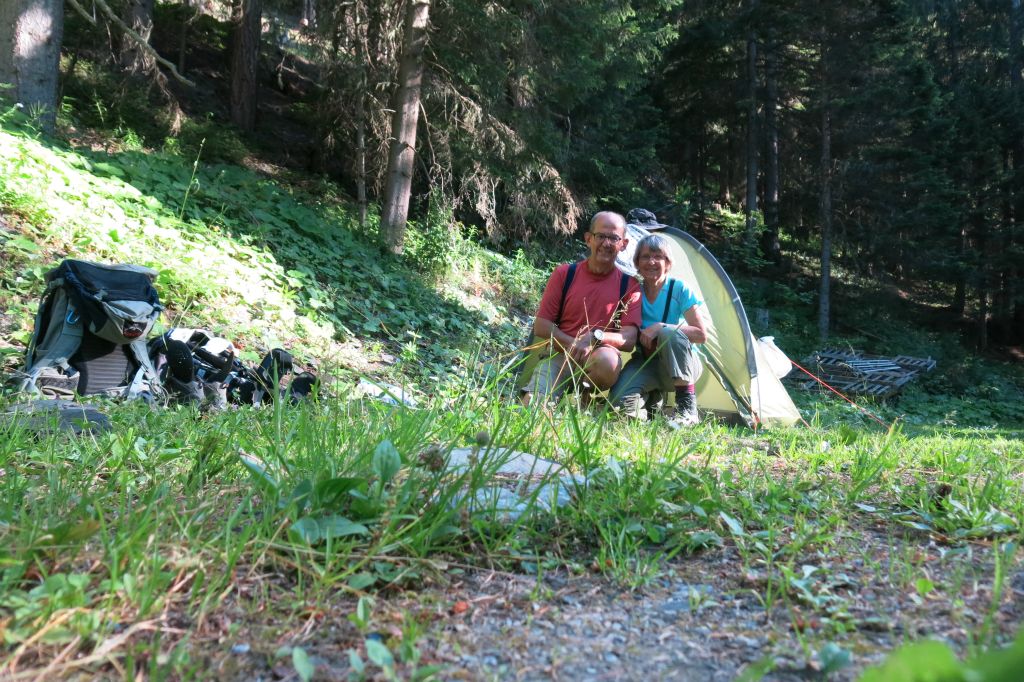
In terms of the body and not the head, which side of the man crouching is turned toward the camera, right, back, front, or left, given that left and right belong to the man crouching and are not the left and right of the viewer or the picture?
front

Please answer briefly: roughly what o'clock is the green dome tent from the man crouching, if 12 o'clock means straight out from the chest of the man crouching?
The green dome tent is roughly at 7 o'clock from the man crouching.

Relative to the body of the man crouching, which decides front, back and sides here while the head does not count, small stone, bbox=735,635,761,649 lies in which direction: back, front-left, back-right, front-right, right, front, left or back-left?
front

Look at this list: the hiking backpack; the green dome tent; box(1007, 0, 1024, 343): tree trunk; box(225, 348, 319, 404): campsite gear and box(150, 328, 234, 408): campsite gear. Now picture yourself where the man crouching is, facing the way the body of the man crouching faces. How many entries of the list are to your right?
3

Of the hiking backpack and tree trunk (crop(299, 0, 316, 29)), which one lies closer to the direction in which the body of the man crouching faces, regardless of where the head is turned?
the hiking backpack

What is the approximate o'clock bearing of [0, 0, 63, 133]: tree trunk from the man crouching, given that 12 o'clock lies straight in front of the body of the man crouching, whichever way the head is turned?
The tree trunk is roughly at 4 o'clock from the man crouching.

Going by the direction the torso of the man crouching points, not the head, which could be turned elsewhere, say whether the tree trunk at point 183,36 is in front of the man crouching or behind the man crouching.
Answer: behind

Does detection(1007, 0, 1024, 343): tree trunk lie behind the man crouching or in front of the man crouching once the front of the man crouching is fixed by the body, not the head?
behind

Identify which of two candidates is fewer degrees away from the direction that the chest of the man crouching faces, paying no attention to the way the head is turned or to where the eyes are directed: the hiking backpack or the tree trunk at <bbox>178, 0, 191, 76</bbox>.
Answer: the hiking backpack

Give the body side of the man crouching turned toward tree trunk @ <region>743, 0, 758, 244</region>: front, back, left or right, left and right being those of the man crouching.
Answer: back

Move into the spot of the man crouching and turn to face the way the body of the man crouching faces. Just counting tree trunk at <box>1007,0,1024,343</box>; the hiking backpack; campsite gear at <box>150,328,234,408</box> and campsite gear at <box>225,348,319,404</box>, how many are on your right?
3

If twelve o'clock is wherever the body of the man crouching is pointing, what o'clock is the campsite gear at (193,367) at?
The campsite gear is roughly at 3 o'clock from the man crouching.

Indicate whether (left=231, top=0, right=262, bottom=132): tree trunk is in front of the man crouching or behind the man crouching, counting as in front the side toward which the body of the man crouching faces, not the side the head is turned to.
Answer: behind

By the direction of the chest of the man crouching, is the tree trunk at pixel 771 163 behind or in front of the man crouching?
behind
